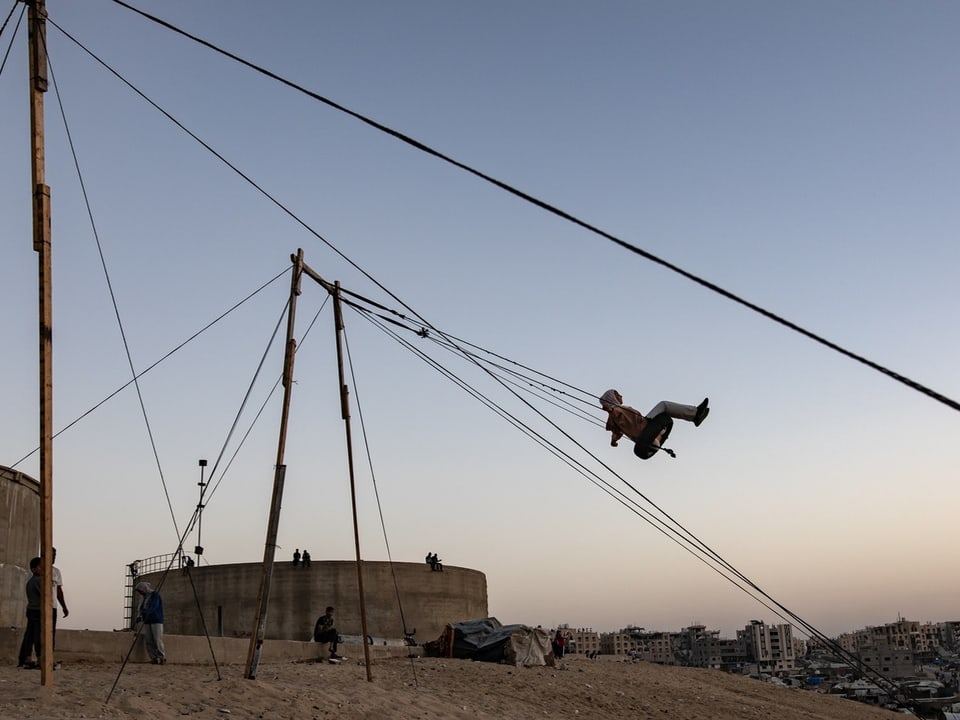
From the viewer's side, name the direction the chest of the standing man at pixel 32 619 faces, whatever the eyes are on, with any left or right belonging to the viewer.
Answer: facing to the right of the viewer

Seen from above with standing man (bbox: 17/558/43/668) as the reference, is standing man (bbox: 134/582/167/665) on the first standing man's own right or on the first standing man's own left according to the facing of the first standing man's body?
on the first standing man's own left

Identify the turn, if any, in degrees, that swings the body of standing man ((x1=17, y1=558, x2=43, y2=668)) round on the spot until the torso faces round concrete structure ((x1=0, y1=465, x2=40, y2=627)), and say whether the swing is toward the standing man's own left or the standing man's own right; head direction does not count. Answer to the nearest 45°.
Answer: approximately 90° to the standing man's own left

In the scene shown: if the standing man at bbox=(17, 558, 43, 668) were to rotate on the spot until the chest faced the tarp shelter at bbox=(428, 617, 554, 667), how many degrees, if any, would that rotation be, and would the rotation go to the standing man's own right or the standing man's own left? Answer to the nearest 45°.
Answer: approximately 45° to the standing man's own left

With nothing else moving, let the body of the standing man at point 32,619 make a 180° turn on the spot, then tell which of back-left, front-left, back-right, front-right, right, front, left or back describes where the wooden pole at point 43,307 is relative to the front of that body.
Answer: left
